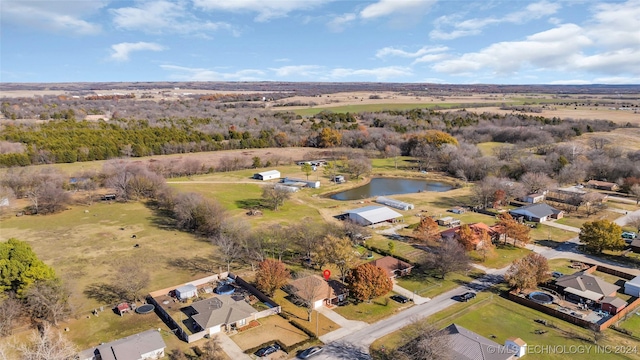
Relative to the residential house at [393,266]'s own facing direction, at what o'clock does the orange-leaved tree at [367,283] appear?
The orange-leaved tree is roughly at 2 o'clock from the residential house.

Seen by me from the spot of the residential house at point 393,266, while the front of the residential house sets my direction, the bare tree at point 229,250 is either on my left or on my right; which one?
on my right

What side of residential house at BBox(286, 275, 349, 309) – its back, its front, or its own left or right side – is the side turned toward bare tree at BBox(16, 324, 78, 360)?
right

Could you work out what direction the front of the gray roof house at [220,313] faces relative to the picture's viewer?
facing the viewer and to the right of the viewer

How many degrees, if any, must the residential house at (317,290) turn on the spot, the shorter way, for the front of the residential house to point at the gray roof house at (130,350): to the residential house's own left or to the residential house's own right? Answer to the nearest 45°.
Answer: approximately 90° to the residential house's own right

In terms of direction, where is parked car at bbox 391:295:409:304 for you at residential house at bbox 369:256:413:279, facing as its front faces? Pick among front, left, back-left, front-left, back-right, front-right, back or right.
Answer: front-right

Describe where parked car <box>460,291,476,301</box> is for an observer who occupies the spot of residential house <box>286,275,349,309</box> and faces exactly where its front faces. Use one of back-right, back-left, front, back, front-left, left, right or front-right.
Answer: front-left

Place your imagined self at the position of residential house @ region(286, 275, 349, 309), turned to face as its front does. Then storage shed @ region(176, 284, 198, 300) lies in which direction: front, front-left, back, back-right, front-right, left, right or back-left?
back-right

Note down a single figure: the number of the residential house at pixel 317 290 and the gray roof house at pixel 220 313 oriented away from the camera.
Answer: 0

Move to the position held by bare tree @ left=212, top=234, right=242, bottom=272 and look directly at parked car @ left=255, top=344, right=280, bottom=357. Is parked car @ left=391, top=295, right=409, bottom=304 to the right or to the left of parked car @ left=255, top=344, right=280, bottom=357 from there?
left

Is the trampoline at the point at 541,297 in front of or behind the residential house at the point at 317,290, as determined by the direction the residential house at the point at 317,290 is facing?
in front

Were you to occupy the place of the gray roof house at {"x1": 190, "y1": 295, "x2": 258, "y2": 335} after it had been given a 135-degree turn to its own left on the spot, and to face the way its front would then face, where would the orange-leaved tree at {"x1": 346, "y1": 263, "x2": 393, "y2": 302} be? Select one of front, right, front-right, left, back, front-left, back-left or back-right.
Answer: right

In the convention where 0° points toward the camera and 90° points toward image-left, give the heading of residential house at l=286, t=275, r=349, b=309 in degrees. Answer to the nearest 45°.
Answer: approximately 315°
